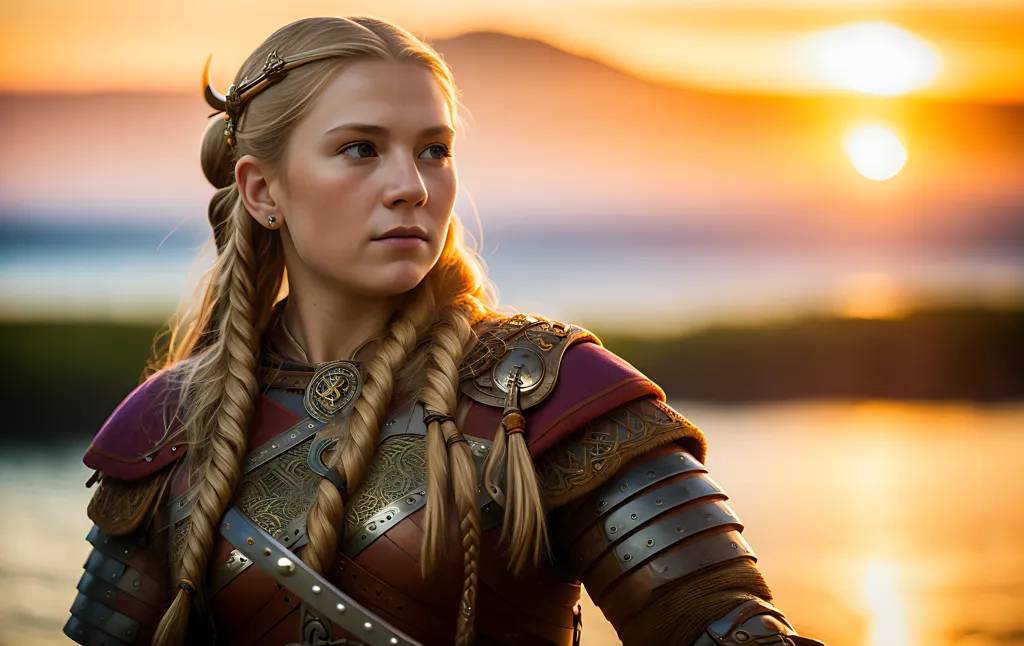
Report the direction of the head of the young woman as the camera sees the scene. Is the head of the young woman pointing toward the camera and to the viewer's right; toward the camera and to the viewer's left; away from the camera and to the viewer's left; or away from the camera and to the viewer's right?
toward the camera and to the viewer's right

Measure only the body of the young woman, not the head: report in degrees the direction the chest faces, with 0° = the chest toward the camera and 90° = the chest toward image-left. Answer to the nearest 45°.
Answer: approximately 0°
